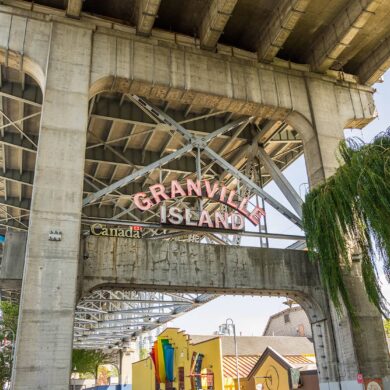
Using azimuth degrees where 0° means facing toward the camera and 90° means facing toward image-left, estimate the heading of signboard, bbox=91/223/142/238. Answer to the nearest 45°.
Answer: approximately 0°

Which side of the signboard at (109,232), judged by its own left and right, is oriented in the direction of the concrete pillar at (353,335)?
left

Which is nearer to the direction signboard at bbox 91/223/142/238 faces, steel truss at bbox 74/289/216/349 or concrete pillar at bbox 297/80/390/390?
the concrete pillar

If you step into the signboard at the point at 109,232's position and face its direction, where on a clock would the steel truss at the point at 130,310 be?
The steel truss is roughly at 6 o'clock from the signboard.

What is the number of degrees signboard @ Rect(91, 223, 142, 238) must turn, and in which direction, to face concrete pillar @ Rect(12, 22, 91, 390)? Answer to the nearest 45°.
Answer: approximately 45° to its right

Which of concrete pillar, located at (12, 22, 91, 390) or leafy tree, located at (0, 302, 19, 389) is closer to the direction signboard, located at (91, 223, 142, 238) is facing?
the concrete pillar

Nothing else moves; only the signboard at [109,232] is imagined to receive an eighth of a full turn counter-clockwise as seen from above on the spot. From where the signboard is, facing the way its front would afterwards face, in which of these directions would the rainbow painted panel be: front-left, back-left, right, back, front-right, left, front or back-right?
back-left
